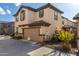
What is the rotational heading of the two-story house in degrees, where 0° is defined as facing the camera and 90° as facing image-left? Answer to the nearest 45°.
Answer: approximately 45°

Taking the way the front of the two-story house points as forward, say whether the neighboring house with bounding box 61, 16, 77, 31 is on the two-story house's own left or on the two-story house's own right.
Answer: on the two-story house's own left

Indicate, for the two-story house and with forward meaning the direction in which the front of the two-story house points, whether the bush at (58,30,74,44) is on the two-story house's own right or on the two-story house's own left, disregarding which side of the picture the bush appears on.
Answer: on the two-story house's own left

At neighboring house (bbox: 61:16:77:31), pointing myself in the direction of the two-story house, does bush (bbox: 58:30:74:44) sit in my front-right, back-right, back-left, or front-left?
front-left

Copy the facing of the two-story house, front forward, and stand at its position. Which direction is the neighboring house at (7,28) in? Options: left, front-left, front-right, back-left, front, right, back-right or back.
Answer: front-right

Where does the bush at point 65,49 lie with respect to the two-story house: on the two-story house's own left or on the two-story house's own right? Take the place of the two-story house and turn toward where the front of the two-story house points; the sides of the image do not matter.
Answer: on the two-story house's own left
